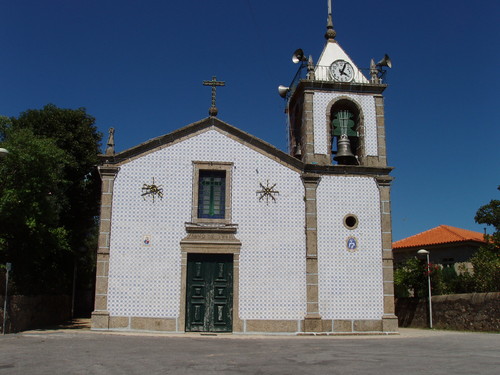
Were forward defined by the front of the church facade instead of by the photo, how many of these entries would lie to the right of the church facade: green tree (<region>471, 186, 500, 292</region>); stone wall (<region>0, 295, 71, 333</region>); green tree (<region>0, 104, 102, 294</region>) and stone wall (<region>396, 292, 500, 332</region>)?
2

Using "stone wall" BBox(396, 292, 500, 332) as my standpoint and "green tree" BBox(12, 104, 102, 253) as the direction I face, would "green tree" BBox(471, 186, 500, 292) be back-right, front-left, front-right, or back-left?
back-right

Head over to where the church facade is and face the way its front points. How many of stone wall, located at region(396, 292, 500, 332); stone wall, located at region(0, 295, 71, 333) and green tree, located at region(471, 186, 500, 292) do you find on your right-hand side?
1

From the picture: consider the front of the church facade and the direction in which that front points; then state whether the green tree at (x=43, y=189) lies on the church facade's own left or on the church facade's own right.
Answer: on the church facade's own right

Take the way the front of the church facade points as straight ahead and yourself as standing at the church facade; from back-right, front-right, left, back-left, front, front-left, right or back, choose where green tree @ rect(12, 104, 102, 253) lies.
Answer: back-right

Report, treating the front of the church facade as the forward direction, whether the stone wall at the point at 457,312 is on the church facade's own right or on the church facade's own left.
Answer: on the church facade's own left

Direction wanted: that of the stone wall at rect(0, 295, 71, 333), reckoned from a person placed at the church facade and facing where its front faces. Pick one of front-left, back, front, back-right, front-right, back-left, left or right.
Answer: right

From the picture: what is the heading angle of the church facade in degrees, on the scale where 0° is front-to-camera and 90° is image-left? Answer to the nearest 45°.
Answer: approximately 0°
